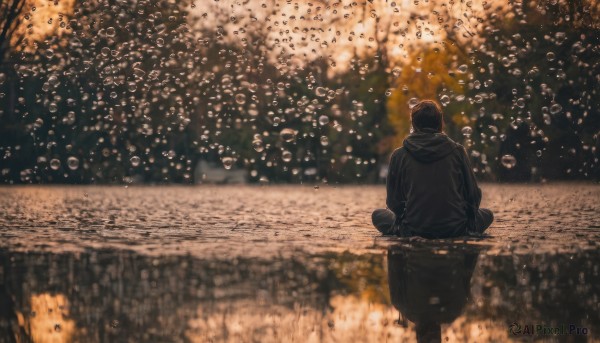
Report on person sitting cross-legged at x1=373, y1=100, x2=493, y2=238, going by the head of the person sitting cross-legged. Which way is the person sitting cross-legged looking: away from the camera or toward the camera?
away from the camera

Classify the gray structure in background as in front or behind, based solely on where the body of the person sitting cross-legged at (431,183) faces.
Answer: in front

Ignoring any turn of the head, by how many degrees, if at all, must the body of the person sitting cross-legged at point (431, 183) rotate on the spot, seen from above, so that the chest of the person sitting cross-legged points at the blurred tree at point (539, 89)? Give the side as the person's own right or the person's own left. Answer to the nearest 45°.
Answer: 0° — they already face it

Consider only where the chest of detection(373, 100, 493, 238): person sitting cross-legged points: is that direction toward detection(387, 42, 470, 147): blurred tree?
yes

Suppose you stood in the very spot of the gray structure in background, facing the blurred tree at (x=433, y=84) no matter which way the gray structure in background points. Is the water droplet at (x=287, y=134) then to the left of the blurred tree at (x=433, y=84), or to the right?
right

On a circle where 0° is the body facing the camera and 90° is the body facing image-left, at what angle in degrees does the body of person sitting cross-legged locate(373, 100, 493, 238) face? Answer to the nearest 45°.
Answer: approximately 180°
